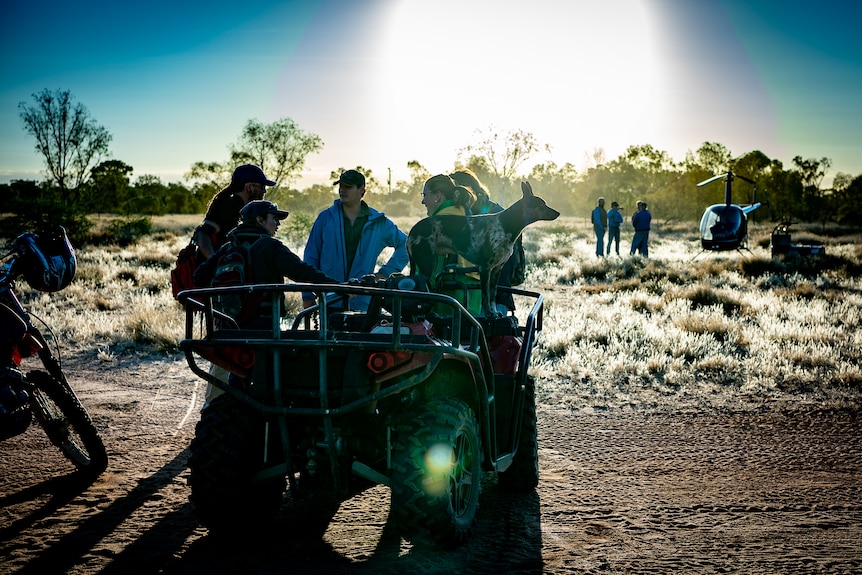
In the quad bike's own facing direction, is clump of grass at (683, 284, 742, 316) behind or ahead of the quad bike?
ahead

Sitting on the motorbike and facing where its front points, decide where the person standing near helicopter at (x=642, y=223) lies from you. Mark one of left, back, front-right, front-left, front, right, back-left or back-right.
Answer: left

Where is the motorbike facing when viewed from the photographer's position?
facing the viewer and to the right of the viewer

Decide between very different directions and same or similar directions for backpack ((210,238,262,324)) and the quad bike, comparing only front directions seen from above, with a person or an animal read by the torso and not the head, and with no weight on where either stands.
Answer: very different directions

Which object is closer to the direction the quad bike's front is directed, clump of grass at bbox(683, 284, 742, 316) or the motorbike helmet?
the clump of grass

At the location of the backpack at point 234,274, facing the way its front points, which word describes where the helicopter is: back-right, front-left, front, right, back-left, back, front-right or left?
back

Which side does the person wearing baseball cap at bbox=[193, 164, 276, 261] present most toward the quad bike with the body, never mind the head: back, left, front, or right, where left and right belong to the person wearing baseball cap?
right

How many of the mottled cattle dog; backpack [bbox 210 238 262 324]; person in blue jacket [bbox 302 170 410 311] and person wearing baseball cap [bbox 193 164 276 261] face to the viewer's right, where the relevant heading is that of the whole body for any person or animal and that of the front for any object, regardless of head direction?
2

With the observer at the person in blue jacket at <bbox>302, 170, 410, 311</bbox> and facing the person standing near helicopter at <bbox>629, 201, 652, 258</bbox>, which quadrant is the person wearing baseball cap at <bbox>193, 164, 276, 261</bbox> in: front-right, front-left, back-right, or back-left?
back-left

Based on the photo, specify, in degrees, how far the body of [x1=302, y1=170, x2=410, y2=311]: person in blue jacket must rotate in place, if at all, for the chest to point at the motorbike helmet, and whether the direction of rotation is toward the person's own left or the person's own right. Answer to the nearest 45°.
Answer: approximately 45° to the person's own right

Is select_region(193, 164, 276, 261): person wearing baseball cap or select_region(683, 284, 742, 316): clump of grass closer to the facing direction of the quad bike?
the clump of grass

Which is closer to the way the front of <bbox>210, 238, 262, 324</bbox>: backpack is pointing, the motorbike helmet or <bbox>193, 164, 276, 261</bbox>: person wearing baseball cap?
the motorbike helmet

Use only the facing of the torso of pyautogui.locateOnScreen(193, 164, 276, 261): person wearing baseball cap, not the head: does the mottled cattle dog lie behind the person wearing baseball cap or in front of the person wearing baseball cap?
in front

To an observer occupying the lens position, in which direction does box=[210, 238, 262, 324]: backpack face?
facing the viewer and to the left of the viewer

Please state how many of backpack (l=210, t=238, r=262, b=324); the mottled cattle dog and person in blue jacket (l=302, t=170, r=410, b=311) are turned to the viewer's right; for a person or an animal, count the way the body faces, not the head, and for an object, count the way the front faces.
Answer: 1
